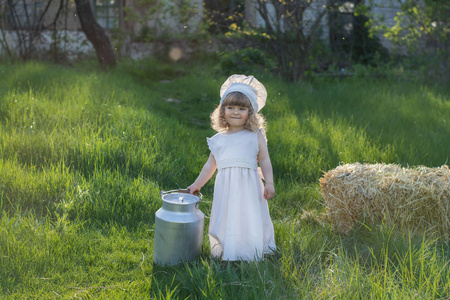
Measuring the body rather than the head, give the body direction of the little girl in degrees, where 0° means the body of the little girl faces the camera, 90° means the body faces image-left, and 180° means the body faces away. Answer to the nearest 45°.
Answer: approximately 0°

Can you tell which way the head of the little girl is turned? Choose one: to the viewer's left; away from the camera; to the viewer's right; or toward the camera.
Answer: toward the camera

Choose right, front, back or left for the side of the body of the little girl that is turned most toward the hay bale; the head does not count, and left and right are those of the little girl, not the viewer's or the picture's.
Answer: left
